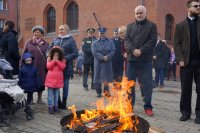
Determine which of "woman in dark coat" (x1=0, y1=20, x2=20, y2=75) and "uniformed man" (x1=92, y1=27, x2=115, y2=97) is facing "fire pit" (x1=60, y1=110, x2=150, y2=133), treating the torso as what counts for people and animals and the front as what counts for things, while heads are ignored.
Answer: the uniformed man

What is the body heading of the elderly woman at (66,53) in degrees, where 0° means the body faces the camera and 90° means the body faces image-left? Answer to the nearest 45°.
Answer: approximately 45°

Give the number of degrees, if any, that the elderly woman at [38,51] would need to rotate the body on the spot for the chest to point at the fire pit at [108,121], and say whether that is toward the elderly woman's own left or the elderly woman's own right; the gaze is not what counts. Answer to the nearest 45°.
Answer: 0° — they already face it

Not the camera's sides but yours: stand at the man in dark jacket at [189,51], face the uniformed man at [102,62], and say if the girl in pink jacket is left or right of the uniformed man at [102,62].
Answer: left

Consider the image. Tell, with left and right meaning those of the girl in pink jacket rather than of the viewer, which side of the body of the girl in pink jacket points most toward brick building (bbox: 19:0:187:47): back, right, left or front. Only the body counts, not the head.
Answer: back
